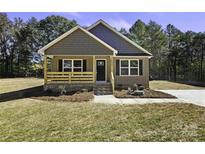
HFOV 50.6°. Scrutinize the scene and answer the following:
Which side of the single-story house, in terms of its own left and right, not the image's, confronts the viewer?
front
